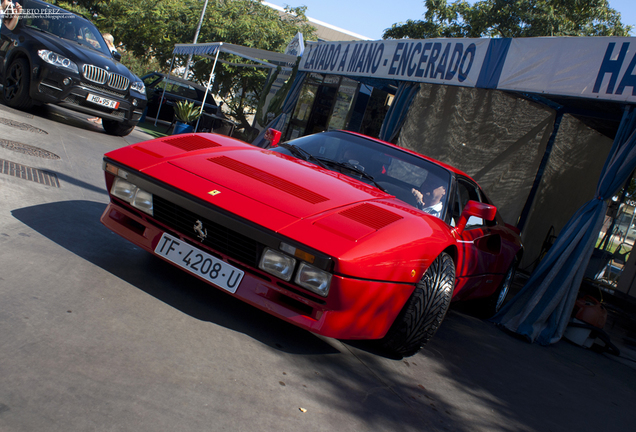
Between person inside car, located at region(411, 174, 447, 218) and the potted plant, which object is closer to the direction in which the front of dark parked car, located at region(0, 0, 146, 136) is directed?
the person inside car

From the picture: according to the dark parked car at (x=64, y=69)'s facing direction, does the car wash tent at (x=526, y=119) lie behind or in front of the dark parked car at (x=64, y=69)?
in front

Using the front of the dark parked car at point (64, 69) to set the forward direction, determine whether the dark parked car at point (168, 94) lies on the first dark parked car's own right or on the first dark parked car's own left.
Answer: on the first dark parked car's own left

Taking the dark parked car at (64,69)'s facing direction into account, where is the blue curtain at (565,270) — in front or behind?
in front

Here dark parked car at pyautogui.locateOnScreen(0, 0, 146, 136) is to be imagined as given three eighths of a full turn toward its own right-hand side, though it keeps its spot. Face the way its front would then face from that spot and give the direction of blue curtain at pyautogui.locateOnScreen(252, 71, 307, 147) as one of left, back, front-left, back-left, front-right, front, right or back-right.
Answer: back-right

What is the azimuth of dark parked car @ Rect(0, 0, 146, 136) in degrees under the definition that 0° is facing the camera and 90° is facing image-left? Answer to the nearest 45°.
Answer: approximately 315°

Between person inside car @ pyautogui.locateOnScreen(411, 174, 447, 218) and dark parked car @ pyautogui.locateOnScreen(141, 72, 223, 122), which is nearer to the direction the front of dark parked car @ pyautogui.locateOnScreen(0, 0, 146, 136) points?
the person inside car

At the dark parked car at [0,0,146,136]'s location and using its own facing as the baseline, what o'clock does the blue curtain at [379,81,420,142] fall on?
The blue curtain is roughly at 11 o'clock from the dark parked car.

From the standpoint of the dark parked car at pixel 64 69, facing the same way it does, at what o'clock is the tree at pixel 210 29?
The tree is roughly at 8 o'clock from the dark parked car.

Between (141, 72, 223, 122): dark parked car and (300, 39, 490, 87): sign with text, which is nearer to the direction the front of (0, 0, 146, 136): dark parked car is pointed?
the sign with text

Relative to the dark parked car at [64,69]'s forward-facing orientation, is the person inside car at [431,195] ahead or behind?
ahead
